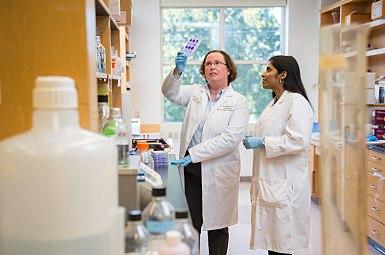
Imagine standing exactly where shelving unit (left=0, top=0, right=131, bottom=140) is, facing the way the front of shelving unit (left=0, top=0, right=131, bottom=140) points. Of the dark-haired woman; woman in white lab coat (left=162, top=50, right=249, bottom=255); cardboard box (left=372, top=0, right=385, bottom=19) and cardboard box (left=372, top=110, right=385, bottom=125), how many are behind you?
0

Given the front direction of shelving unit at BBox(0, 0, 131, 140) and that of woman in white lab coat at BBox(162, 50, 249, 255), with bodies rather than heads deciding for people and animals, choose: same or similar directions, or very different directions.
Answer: very different directions

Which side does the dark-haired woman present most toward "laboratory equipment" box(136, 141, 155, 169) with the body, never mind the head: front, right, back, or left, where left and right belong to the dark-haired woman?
front

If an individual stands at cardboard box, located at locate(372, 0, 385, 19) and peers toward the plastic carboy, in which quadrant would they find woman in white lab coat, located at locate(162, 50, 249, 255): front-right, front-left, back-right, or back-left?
front-right

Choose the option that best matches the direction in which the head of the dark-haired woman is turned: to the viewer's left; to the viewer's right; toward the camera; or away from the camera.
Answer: to the viewer's left

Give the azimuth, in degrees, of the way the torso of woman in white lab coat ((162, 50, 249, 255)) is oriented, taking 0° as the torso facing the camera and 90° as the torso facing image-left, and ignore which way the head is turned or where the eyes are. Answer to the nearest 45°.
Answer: approximately 45°

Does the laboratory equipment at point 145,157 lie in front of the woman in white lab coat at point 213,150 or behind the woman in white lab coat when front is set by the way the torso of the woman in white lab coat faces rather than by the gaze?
in front

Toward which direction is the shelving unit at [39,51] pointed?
to the viewer's right

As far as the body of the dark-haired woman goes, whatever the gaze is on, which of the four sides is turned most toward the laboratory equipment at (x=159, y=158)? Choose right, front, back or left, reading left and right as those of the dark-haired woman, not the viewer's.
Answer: front

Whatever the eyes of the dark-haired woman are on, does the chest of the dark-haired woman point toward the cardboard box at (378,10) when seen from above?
no

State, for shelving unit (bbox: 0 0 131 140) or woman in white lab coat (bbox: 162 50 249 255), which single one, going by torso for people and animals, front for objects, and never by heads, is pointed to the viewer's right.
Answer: the shelving unit

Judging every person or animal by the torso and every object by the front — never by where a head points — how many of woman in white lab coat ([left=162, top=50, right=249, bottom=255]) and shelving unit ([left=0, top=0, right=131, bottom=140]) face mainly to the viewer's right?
1

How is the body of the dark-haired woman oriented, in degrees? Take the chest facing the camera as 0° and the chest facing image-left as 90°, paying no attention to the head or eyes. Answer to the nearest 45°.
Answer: approximately 90°

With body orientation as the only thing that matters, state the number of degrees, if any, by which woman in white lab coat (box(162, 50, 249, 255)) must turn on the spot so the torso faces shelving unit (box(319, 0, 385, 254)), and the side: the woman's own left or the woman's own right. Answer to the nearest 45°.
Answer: approximately 45° to the woman's own left

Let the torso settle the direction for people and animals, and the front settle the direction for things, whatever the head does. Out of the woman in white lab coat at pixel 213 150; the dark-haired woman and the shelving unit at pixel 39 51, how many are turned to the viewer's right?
1
